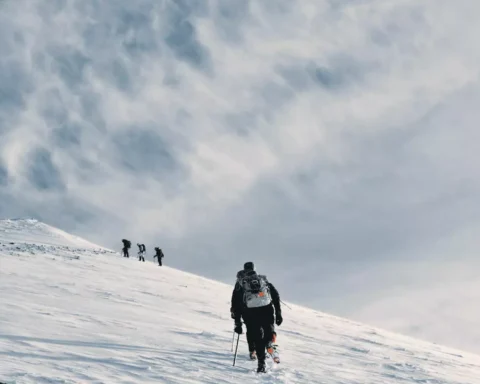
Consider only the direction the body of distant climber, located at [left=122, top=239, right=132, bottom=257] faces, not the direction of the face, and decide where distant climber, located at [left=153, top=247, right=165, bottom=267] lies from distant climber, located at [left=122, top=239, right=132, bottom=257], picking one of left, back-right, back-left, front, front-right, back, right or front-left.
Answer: back-right

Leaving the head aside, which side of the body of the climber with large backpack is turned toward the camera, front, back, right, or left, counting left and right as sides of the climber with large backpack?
back

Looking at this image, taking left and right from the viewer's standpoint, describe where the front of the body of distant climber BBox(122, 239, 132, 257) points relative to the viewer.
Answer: facing away from the viewer and to the left of the viewer

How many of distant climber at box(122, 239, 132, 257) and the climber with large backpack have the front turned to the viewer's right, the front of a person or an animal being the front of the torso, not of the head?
0

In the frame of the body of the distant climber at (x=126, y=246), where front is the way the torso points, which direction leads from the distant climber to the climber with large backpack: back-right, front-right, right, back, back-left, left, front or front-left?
back-left

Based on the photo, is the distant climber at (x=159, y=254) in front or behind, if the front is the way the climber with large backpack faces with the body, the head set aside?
in front
